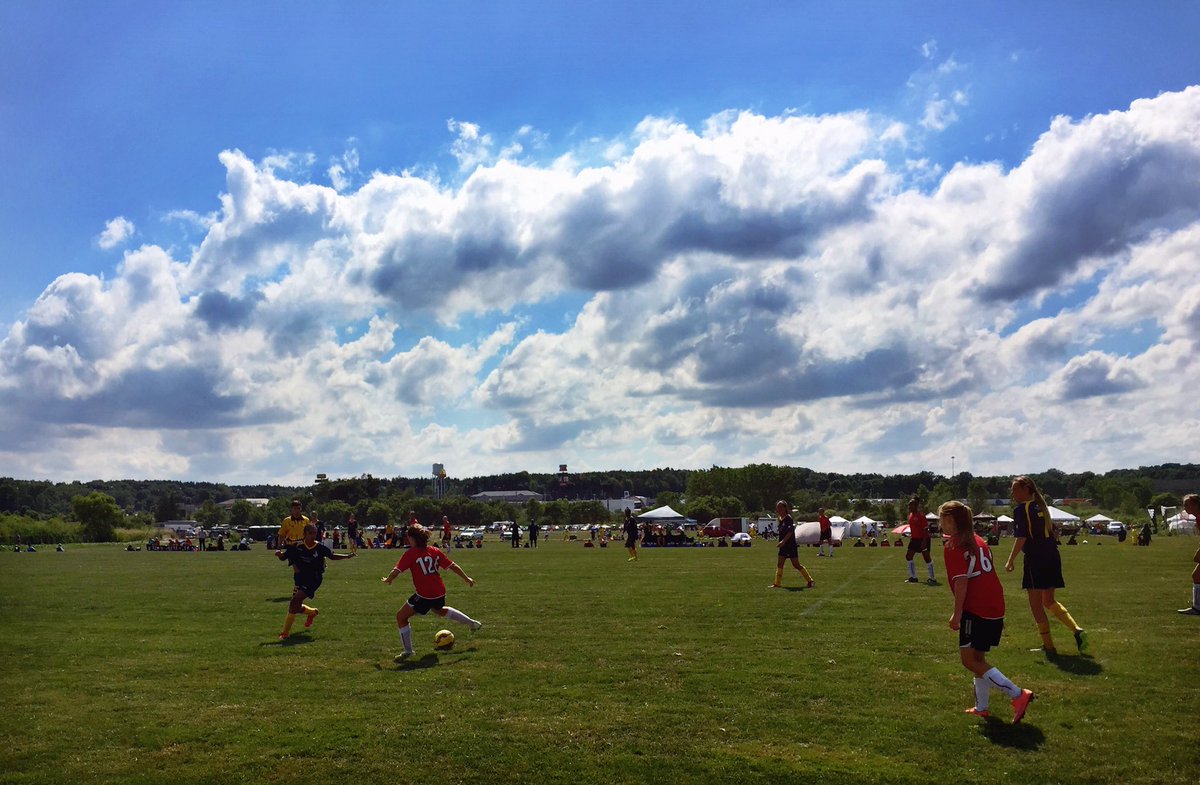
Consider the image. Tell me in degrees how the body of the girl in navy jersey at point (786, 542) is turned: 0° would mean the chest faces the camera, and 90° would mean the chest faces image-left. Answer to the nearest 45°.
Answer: approximately 90°

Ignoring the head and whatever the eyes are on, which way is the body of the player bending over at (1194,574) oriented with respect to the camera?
to the viewer's left

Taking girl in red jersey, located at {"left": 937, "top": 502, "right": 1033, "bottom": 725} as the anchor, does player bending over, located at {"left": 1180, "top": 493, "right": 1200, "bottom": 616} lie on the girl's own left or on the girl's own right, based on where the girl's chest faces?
on the girl's own right

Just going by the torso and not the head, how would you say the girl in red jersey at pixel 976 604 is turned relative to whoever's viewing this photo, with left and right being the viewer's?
facing away from the viewer and to the left of the viewer

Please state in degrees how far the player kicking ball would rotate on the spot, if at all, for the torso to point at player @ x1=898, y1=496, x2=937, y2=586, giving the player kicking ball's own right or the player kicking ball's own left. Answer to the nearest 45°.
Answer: approximately 90° to the player kicking ball's own right

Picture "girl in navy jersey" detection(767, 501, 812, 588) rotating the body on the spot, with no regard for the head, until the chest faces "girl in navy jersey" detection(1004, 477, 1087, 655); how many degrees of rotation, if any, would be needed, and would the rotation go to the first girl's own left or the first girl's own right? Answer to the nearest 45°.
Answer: approximately 90° to the first girl's own left

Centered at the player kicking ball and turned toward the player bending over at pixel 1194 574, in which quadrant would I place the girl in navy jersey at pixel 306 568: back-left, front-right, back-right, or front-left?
back-left

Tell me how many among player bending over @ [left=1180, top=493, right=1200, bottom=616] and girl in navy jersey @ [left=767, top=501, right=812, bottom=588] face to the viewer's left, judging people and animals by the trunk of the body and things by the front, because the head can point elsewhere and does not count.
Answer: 2
